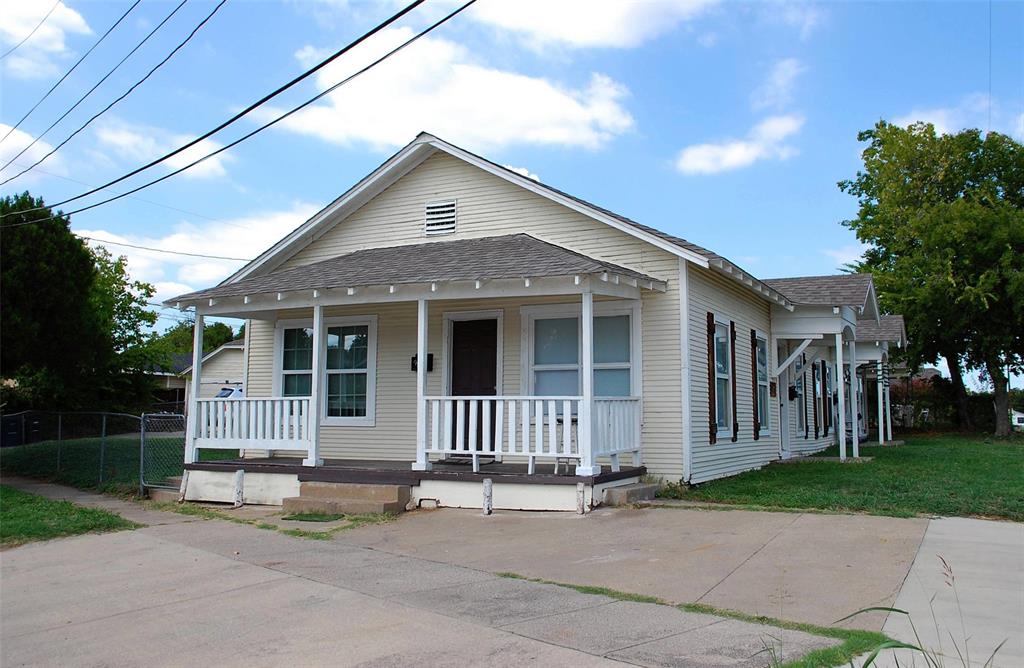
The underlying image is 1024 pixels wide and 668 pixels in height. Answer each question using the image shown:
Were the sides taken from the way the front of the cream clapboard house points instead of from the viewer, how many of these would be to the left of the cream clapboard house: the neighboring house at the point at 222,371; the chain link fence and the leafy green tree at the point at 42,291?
0

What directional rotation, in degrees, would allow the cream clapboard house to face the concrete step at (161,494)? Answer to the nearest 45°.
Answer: approximately 45° to its right

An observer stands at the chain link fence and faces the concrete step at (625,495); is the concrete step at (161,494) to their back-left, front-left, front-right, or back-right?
front-right

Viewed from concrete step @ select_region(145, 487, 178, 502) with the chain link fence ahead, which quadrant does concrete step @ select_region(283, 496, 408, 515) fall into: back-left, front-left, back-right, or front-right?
back-right

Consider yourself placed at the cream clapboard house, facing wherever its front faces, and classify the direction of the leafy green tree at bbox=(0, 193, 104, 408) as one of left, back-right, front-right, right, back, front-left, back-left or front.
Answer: right

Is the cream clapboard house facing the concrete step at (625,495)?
no

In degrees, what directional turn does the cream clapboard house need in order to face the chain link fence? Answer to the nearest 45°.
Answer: approximately 90° to its right

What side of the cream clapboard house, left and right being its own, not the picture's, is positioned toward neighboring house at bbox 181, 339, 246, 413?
right

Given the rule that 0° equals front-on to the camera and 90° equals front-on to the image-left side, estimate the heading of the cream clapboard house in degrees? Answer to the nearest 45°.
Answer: approximately 45°

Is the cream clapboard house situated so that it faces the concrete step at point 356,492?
yes

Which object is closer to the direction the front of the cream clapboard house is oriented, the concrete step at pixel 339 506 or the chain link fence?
the concrete step

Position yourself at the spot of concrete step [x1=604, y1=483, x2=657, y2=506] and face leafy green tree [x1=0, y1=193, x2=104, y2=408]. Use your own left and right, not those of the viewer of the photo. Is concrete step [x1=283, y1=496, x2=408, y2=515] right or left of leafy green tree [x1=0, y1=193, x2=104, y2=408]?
left

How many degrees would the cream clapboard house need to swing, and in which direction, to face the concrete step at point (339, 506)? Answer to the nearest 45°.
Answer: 0° — it already faces it
